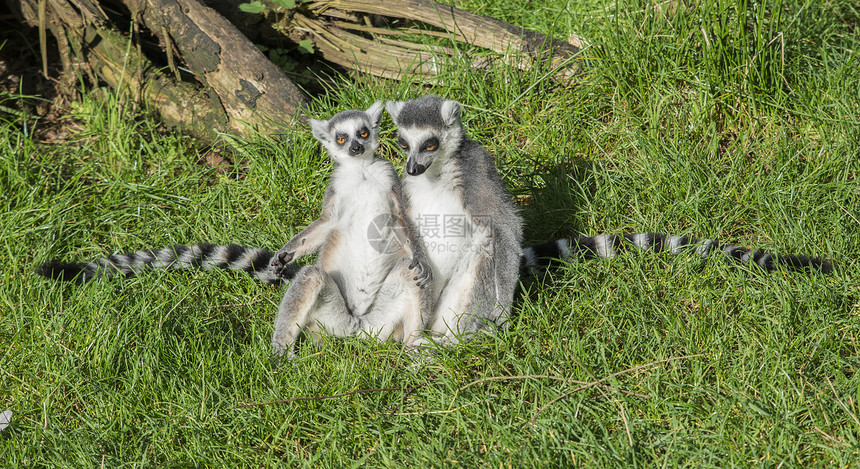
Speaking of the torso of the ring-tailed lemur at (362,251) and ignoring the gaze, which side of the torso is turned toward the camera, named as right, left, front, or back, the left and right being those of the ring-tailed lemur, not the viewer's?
front

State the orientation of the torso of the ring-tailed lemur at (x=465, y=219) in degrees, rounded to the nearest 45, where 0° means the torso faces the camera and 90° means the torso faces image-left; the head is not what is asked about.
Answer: approximately 45°

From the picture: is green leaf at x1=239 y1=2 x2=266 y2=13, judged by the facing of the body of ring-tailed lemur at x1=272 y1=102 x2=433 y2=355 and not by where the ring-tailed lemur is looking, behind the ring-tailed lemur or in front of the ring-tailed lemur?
behind

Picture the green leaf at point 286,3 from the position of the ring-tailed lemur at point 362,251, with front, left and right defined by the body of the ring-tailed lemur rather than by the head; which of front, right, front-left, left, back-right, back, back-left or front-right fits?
back

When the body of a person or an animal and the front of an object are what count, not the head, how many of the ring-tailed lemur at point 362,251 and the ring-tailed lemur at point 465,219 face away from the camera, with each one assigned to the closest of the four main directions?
0

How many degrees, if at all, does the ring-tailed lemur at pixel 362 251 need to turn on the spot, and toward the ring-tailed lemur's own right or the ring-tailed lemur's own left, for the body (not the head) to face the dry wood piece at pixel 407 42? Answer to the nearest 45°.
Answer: approximately 180°

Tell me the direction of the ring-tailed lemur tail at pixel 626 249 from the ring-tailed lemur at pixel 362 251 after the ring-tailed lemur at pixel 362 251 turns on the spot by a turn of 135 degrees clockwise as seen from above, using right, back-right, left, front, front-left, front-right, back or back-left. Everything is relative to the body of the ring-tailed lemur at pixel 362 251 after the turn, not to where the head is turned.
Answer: back-right

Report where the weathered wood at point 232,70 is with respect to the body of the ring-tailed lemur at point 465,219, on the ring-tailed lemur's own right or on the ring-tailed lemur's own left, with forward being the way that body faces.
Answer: on the ring-tailed lemur's own right

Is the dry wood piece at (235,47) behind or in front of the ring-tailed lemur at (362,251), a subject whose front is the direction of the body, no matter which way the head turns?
behind

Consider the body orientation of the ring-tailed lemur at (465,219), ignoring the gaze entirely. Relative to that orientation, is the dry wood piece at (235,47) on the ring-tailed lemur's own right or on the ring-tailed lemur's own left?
on the ring-tailed lemur's own right
